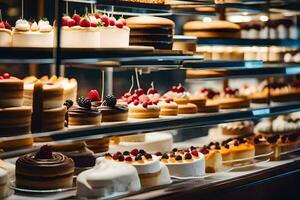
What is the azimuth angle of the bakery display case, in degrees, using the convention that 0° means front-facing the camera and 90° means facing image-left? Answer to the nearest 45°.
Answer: approximately 315°
